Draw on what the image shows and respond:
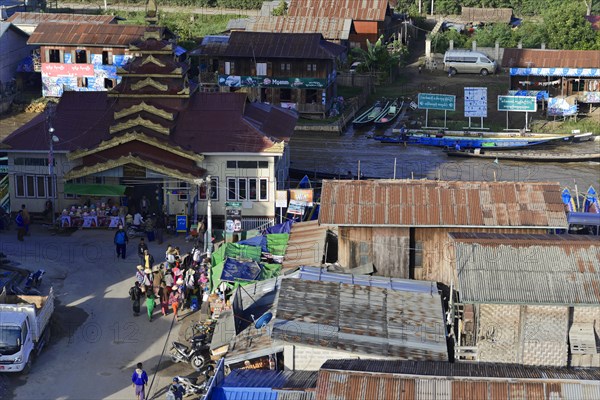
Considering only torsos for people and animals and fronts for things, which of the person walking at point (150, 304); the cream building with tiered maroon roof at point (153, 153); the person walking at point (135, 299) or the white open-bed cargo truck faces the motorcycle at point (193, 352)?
the cream building with tiered maroon roof

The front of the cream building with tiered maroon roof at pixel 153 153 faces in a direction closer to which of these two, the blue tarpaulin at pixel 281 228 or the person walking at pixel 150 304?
the person walking

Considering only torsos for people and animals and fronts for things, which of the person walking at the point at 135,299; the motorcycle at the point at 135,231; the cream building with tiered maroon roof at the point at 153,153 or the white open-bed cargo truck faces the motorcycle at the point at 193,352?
the cream building with tiered maroon roof

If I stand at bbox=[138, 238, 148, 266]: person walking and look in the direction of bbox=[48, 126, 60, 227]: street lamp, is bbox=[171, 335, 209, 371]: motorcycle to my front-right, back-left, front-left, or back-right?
back-left

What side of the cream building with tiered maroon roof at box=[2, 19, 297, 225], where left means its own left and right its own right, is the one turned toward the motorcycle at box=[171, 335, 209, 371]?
front
